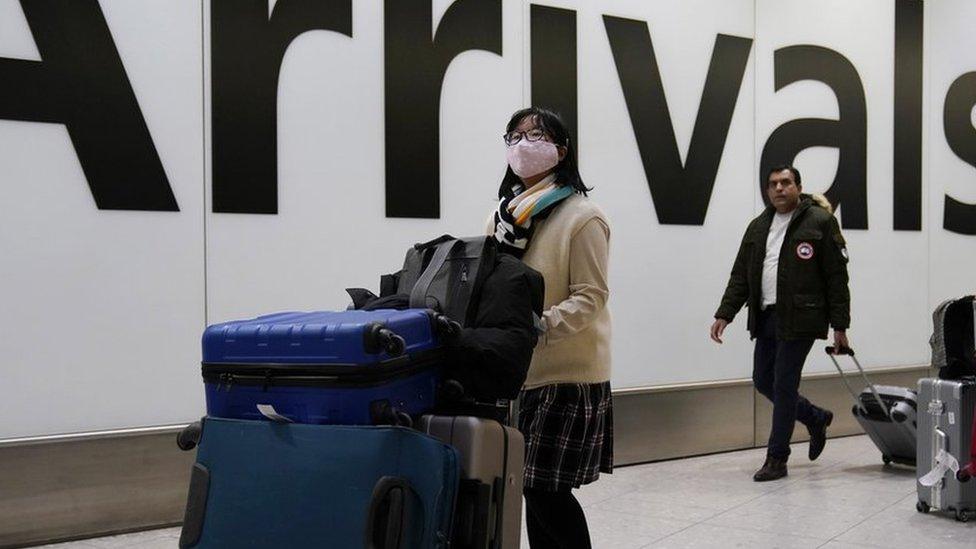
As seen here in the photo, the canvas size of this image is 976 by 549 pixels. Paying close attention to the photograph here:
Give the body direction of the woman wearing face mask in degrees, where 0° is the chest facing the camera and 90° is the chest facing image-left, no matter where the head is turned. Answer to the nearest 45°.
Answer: approximately 45°

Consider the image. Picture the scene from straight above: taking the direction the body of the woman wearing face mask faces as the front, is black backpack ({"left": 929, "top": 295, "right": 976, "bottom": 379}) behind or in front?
behind

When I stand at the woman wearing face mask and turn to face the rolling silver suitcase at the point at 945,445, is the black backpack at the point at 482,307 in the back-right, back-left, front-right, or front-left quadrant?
back-right

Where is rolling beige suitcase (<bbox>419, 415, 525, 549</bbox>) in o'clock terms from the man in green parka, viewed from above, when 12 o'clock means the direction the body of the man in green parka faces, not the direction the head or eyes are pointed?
The rolling beige suitcase is roughly at 11 o'clock from the man in green parka.

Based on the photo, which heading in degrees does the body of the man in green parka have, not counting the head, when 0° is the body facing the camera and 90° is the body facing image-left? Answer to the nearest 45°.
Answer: approximately 45°

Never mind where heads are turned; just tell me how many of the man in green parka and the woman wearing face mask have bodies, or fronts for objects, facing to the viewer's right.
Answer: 0

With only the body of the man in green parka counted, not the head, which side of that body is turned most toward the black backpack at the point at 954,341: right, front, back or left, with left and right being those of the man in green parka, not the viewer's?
left

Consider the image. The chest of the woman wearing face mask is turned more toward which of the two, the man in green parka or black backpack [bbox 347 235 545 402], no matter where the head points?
the black backpack

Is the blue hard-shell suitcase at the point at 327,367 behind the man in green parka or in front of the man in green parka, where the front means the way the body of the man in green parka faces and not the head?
in front

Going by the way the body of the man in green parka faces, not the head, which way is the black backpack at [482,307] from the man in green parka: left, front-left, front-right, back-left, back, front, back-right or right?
front-left

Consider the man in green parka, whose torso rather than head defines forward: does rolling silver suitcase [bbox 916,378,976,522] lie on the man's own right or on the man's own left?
on the man's own left
